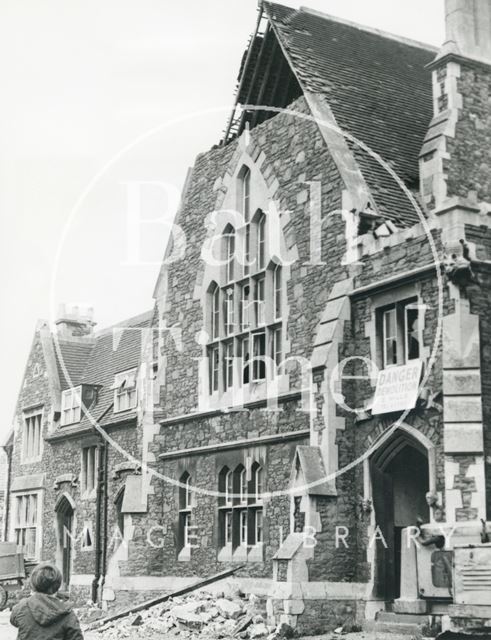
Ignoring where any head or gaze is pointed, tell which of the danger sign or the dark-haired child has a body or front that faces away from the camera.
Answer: the dark-haired child

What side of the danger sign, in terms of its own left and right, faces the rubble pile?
right

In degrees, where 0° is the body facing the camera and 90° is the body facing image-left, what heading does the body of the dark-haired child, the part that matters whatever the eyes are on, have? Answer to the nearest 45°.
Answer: approximately 180°

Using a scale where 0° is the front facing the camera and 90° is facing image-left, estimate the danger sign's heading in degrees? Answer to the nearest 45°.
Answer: approximately 45°

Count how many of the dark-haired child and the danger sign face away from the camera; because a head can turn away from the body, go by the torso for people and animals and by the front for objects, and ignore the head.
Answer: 1

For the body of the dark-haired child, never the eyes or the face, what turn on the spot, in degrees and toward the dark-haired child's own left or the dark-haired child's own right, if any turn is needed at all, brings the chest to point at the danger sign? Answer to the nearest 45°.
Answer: approximately 45° to the dark-haired child's own right

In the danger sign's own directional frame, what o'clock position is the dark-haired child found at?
The dark-haired child is roughly at 11 o'clock from the danger sign.

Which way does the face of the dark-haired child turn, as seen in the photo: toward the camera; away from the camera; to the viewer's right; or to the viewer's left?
away from the camera

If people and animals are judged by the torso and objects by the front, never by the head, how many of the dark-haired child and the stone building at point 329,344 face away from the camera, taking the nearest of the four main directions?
1
